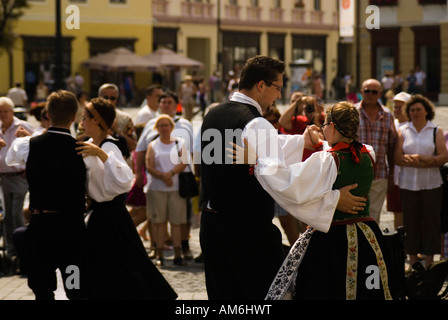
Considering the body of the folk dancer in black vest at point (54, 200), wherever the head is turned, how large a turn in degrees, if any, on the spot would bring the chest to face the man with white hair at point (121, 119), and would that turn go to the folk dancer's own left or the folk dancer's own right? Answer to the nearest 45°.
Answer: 0° — they already face them

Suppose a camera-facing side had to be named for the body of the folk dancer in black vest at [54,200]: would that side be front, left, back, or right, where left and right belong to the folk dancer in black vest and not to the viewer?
back

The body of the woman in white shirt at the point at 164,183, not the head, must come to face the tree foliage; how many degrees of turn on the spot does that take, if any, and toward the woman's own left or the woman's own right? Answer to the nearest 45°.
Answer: approximately 180°

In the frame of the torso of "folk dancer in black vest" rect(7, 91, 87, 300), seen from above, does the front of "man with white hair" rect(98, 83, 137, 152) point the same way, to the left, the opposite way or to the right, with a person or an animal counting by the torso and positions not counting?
the opposite way

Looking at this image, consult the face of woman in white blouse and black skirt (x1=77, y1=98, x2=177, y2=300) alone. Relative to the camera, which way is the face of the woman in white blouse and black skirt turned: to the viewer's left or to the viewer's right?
to the viewer's left

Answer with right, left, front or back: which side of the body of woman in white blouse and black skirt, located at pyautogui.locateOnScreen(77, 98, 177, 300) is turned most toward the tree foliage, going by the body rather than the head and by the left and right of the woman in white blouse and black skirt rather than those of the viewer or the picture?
right

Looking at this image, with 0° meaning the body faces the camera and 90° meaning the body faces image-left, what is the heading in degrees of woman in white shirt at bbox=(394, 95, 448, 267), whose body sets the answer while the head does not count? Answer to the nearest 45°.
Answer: approximately 0°
